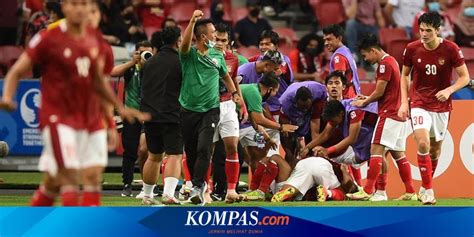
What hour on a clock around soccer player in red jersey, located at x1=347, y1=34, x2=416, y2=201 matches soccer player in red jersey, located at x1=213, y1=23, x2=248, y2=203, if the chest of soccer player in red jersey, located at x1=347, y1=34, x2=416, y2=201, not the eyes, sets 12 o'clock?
soccer player in red jersey, located at x1=213, y1=23, x2=248, y2=203 is roughly at 11 o'clock from soccer player in red jersey, located at x1=347, y1=34, x2=416, y2=201.

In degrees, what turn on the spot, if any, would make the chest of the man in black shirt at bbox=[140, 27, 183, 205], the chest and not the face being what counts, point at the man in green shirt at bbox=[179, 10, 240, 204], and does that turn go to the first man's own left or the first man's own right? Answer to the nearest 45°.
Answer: approximately 45° to the first man's own right

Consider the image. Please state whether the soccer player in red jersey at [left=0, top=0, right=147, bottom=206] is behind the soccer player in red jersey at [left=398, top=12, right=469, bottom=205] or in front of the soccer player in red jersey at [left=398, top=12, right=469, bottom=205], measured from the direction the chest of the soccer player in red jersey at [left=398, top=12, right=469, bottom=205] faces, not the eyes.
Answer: in front

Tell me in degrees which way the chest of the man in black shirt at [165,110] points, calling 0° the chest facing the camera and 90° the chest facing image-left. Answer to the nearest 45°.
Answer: approximately 225°

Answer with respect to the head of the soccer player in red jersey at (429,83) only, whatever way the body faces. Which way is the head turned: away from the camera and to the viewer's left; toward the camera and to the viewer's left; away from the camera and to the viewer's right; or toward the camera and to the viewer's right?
toward the camera and to the viewer's left

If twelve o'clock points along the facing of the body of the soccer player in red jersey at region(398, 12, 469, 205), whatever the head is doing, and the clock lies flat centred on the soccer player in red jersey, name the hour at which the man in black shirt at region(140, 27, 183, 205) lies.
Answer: The man in black shirt is roughly at 2 o'clock from the soccer player in red jersey.

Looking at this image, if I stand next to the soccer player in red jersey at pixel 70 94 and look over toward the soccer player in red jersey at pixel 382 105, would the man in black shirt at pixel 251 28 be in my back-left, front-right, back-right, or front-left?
front-left

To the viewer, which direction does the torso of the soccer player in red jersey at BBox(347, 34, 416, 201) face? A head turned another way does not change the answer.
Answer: to the viewer's left

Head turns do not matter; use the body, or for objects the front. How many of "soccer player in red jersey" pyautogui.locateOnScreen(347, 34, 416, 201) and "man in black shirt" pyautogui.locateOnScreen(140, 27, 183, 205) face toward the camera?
0

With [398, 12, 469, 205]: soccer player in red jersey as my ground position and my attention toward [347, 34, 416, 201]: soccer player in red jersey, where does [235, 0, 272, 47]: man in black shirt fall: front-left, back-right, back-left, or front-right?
front-right

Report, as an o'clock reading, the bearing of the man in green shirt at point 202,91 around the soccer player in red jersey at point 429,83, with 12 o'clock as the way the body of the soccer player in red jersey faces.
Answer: The man in green shirt is roughly at 2 o'clock from the soccer player in red jersey.

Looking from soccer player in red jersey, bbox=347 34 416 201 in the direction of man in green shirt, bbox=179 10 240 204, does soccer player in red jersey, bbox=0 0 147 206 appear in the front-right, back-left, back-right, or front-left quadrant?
front-left

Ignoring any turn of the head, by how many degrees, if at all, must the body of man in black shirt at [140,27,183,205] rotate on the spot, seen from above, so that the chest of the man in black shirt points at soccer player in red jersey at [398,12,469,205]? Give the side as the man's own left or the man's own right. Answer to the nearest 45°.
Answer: approximately 45° to the man's own right

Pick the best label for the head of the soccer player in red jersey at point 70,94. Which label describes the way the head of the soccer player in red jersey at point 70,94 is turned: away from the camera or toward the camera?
toward the camera

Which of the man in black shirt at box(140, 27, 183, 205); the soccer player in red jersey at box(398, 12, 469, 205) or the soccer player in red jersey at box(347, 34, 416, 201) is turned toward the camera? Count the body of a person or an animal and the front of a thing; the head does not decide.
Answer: the soccer player in red jersey at box(398, 12, 469, 205)

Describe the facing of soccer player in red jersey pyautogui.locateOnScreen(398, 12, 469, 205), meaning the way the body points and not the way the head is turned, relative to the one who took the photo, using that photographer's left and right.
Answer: facing the viewer

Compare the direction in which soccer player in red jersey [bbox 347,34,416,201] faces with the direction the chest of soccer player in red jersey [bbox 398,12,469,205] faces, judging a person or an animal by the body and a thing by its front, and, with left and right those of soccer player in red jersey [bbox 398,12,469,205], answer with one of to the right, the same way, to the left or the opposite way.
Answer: to the right
